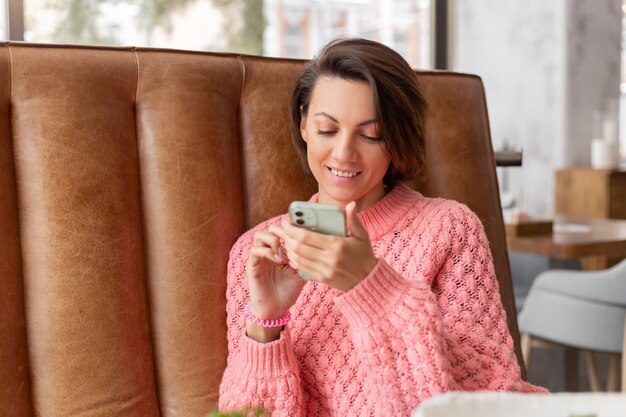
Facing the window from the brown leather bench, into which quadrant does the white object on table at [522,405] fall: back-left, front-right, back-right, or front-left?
back-right

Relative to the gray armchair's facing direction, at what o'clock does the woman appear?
The woman is roughly at 8 o'clock from the gray armchair.

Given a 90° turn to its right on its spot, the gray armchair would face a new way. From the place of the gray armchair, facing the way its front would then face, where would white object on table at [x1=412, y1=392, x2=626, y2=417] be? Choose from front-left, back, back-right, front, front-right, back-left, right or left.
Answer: back-right

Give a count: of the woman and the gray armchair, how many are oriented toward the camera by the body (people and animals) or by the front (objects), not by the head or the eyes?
1

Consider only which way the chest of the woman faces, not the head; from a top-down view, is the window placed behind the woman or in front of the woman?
behind

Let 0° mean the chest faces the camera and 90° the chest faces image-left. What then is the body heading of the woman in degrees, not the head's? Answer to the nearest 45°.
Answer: approximately 0°

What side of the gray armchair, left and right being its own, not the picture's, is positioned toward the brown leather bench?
left

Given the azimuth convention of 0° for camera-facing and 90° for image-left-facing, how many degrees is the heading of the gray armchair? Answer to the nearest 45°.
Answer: approximately 135°
